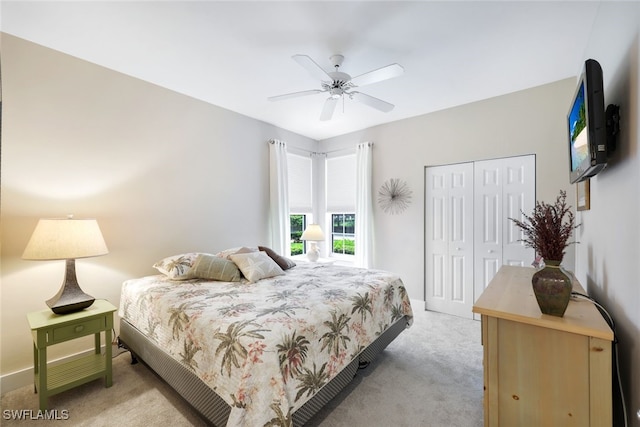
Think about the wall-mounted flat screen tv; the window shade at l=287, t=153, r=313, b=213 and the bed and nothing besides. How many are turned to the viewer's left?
1

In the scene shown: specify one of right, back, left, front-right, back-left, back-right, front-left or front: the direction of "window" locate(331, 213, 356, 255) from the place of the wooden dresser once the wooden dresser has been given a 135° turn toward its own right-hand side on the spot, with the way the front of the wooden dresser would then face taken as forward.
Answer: left

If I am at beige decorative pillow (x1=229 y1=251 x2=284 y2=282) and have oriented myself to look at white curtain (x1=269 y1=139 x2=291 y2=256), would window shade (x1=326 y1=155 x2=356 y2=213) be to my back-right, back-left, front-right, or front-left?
front-right

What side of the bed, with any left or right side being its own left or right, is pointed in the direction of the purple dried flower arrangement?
front

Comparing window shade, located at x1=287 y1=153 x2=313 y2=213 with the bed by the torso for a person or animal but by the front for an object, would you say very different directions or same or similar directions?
same or similar directions

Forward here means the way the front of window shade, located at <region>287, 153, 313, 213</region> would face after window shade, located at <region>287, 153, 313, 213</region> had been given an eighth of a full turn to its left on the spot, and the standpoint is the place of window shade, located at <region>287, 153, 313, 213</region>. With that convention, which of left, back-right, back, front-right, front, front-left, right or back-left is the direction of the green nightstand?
back-right

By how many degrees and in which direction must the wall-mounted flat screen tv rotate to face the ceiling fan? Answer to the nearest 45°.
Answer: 0° — it already faces it

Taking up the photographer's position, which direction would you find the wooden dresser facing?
facing to the left of the viewer

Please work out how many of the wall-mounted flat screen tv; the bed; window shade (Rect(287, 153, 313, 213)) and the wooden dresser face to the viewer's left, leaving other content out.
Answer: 2

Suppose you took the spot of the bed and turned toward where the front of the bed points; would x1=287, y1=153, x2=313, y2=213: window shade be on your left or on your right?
on your left

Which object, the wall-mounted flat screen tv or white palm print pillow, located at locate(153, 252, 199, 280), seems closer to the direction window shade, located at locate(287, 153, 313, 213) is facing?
the wall-mounted flat screen tv

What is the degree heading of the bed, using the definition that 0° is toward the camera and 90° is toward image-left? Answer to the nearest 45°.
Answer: approximately 315°

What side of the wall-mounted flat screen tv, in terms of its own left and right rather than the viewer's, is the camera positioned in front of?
left

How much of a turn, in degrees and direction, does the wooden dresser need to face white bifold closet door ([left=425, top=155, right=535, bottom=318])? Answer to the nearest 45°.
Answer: approximately 90° to its right
